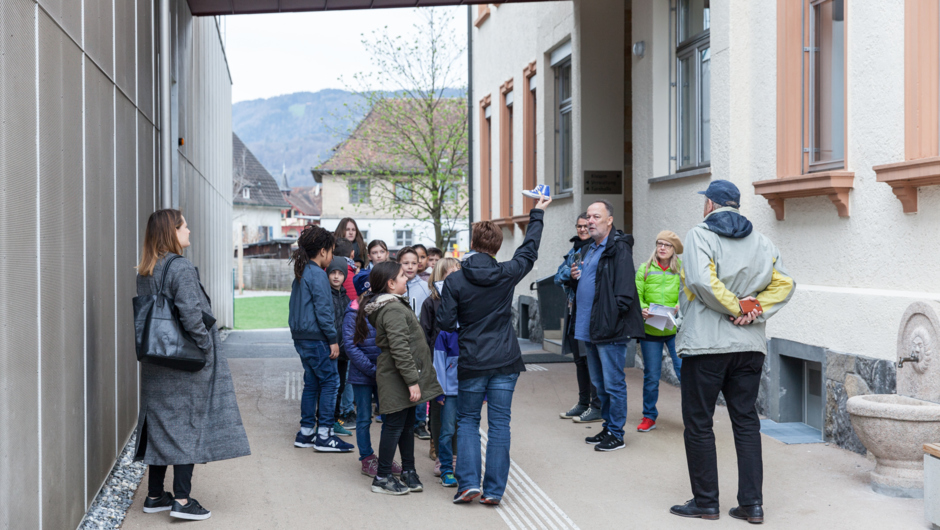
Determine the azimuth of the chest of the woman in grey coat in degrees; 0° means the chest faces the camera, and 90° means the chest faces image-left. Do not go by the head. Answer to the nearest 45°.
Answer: approximately 270°

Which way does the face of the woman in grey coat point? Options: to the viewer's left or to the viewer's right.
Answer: to the viewer's right

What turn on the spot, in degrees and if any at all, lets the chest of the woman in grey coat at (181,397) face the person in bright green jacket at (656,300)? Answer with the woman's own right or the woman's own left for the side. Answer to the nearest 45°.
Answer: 0° — they already face them

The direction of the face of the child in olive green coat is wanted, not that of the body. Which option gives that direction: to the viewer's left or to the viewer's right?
to the viewer's right

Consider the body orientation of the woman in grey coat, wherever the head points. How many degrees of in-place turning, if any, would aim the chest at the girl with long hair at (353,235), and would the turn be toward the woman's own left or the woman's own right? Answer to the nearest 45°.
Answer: approximately 45° to the woman's own left

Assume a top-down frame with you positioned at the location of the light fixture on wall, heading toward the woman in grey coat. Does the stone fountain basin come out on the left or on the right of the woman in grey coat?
left

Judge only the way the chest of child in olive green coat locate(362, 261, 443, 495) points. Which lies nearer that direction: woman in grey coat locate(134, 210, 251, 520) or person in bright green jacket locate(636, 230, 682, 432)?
the person in bright green jacket

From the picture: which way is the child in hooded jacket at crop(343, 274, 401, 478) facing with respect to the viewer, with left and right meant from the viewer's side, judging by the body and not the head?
facing to the right of the viewer

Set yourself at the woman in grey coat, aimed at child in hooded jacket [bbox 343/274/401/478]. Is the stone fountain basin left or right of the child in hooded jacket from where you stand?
right
